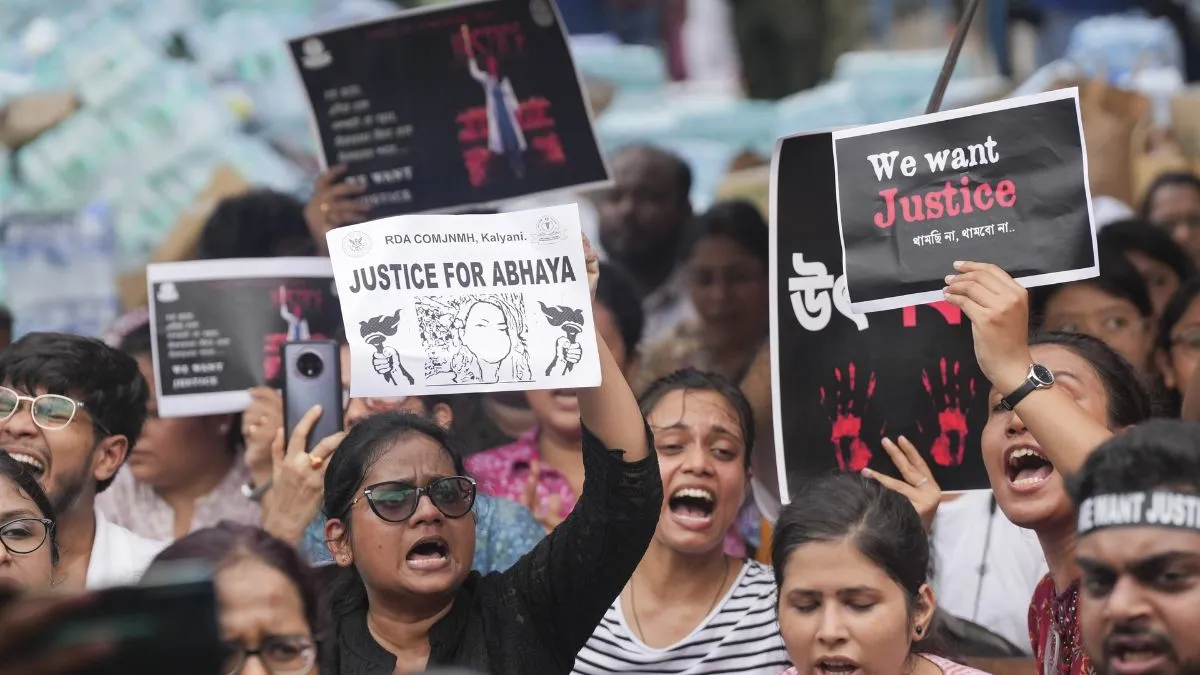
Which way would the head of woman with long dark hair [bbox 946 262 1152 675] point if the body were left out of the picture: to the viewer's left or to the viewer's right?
to the viewer's left

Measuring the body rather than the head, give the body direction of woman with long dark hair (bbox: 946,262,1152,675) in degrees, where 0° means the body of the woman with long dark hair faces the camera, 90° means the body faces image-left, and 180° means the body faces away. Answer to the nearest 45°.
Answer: approximately 45°

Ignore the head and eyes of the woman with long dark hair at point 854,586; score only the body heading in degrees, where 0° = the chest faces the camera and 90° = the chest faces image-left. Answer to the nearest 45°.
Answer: approximately 45°

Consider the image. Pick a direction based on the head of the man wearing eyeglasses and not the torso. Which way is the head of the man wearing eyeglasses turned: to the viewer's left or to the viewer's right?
to the viewer's left

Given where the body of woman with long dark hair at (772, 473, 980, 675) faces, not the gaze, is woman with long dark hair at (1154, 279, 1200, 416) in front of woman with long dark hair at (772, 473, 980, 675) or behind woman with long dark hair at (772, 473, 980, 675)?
behind

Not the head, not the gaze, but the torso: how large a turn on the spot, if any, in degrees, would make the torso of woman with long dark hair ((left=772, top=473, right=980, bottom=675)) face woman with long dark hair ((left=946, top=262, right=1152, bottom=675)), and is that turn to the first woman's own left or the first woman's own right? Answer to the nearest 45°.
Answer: approximately 135° to the first woman's own left

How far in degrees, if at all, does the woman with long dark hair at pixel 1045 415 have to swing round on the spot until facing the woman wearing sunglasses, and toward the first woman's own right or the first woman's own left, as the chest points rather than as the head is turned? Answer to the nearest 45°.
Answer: approximately 45° to the first woman's own right
